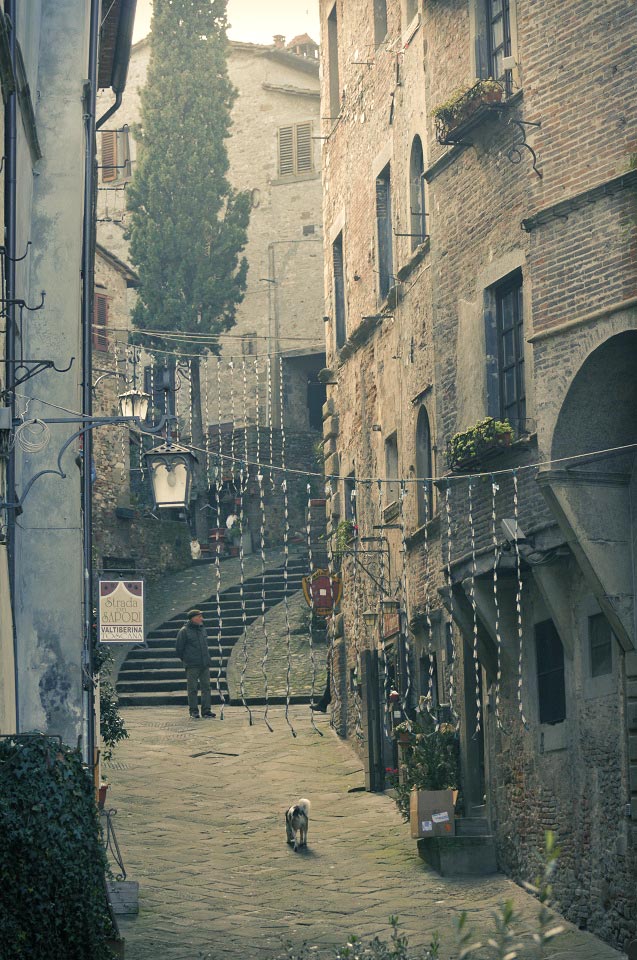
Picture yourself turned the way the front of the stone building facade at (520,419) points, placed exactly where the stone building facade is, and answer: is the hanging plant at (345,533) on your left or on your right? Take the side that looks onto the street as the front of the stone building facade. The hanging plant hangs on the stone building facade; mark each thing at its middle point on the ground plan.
on your right

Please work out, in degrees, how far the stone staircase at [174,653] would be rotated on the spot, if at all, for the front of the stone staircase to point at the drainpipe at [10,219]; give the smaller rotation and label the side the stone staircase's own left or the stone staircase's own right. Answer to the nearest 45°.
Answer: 0° — it already faces it

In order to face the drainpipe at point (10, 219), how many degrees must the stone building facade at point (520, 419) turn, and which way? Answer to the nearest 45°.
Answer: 0° — it already faces it

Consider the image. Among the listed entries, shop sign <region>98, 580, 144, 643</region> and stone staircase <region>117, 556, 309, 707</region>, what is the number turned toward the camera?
2

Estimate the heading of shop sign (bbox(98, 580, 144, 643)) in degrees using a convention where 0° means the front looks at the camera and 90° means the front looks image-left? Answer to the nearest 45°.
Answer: approximately 0°

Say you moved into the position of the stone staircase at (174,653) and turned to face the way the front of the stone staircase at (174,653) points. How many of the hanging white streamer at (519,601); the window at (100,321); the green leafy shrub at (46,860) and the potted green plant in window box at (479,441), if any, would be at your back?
1

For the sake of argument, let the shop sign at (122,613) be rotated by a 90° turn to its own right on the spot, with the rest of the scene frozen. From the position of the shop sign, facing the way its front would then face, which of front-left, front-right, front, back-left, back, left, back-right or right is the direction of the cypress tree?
right

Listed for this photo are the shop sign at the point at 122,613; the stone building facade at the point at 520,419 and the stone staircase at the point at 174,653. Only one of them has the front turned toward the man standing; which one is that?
the stone staircase

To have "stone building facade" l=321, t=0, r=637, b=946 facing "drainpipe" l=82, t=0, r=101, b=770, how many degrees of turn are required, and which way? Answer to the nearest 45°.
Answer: approximately 45° to its right

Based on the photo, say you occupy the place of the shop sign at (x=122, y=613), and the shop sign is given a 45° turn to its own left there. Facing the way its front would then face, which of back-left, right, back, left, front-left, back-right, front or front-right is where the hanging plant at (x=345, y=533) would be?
left

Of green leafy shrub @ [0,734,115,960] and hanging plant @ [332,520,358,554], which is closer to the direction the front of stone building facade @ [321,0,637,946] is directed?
the green leafy shrub

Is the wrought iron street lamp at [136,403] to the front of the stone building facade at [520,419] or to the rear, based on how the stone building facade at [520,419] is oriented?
to the front

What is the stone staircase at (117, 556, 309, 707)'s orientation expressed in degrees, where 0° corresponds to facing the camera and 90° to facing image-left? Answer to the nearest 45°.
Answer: approximately 0°
